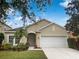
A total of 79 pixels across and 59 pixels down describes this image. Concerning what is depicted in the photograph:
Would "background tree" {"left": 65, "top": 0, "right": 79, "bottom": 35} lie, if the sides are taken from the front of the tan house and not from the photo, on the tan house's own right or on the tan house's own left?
on the tan house's own left

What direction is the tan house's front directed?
toward the camera
